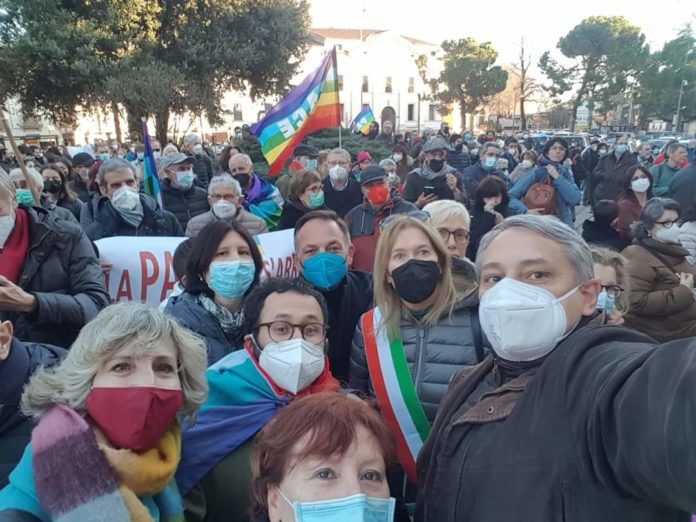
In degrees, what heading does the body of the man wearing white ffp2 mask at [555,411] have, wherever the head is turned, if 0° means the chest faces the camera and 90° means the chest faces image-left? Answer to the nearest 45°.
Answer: approximately 45°

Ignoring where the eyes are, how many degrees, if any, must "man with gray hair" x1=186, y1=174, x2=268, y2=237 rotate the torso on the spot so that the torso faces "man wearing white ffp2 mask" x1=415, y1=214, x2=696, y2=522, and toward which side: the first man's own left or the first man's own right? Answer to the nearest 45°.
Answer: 0° — they already face them

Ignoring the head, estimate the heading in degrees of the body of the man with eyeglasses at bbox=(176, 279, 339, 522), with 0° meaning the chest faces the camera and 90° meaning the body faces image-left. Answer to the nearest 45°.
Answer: approximately 315°

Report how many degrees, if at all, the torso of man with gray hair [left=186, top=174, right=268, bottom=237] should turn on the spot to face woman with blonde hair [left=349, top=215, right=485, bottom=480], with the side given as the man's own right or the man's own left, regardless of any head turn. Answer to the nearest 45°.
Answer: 0° — they already face them

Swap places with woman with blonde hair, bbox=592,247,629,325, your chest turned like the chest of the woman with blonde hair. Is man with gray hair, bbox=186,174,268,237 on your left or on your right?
on your right

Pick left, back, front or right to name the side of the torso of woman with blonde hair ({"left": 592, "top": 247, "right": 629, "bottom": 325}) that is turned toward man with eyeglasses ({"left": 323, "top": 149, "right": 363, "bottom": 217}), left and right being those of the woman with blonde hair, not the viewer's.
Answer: right

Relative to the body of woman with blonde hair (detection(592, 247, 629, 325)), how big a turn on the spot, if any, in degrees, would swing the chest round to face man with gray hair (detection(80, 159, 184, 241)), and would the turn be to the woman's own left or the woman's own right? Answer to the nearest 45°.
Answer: approximately 45° to the woman's own right

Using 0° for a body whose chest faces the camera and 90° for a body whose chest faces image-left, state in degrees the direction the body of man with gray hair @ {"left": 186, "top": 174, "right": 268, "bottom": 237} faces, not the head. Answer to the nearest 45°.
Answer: approximately 0°
